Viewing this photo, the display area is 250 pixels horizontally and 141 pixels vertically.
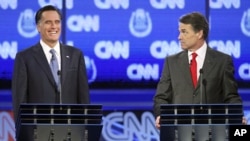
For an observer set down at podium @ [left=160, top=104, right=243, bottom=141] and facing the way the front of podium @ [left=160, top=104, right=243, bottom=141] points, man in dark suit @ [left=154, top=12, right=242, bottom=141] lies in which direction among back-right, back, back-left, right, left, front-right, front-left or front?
back

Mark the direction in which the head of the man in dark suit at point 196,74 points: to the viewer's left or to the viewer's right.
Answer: to the viewer's left

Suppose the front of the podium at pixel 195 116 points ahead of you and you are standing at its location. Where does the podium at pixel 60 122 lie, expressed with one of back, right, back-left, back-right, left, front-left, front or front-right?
right

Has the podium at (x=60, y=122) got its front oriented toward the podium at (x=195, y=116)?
no

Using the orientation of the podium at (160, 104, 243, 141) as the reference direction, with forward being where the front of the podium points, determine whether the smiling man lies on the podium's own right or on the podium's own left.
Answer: on the podium's own right

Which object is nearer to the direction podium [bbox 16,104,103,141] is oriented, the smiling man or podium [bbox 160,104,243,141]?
the podium

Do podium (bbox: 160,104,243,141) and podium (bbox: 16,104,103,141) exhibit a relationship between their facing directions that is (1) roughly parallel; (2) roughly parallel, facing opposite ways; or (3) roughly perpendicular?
roughly parallel

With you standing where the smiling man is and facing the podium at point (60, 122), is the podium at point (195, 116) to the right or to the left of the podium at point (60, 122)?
left

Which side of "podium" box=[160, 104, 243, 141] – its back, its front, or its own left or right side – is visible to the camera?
front

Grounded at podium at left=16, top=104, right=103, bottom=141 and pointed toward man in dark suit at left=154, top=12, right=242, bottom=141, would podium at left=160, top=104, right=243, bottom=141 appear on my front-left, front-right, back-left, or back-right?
front-right

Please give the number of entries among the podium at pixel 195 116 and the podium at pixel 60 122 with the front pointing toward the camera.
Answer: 2

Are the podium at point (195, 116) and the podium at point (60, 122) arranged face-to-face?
no

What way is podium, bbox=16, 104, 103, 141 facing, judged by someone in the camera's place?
facing the viewer

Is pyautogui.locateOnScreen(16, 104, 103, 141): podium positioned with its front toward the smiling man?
no
